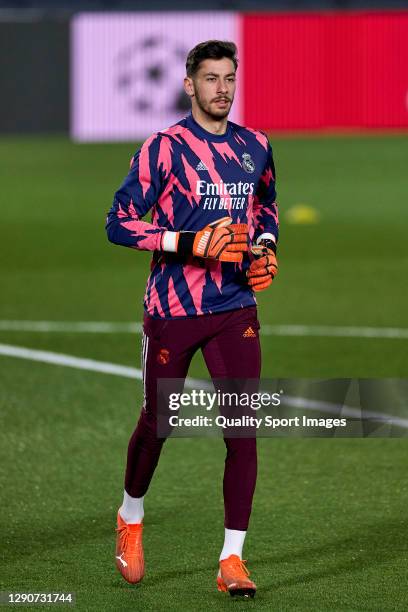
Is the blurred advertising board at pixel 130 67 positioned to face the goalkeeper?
yes

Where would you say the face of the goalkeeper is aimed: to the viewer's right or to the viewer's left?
to the viewer's right

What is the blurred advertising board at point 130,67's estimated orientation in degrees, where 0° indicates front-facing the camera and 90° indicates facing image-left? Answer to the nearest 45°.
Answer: approximately 0°

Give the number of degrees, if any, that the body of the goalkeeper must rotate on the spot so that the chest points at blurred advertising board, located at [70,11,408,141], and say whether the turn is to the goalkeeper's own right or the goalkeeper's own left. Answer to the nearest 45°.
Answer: approximately 135° to the goalkeeper's own left

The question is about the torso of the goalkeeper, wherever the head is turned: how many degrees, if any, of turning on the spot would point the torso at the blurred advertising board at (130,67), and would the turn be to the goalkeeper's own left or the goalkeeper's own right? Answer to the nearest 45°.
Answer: approximately 135° to the goalkeeper's own left

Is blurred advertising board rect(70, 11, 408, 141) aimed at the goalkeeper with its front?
yes
